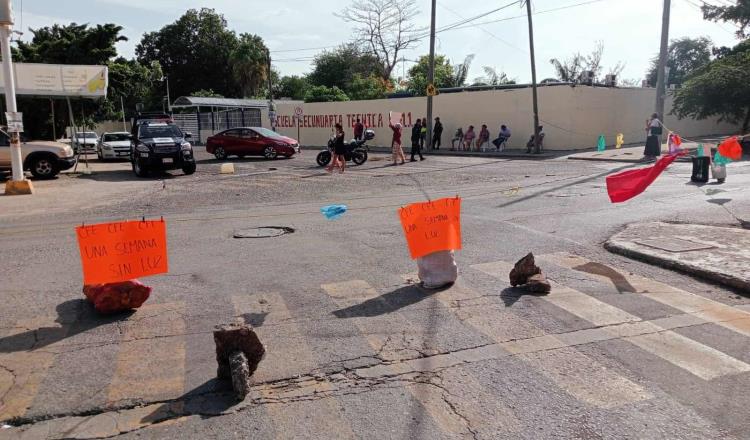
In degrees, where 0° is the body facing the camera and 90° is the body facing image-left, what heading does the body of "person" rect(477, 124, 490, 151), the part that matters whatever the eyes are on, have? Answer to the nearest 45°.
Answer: approximately 0°

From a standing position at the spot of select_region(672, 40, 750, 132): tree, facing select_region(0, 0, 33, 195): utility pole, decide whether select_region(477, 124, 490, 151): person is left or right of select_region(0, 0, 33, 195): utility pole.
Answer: right

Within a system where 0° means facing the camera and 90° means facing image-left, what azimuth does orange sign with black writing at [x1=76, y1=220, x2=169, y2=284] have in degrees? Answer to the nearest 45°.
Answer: approximately 0°

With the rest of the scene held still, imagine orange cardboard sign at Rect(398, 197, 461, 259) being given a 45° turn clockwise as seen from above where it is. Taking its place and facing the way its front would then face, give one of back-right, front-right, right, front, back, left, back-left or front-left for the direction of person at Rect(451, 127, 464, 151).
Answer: back-right

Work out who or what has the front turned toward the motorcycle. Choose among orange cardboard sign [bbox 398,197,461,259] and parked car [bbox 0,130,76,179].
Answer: the parked car

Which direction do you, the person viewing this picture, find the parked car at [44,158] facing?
facing to the right of the viewer

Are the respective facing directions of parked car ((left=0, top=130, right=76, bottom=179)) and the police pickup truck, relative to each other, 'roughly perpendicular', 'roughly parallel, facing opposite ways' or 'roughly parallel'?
roughly perpendicular
